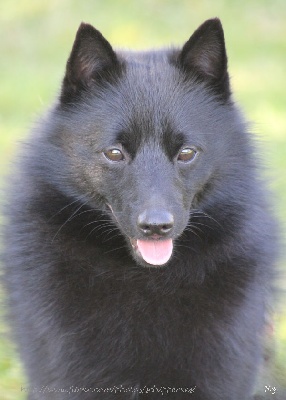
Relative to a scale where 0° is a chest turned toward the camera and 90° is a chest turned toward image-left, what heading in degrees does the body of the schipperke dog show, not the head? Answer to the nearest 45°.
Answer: approximately 0°
